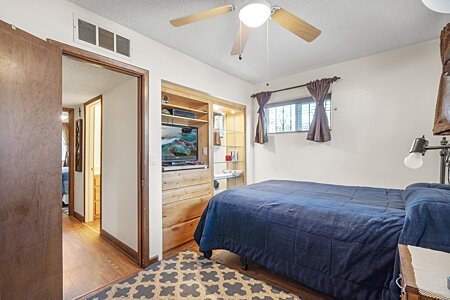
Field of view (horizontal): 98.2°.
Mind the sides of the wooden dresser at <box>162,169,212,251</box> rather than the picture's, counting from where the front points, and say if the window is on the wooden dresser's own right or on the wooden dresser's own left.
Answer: on the wooden dresser's own left

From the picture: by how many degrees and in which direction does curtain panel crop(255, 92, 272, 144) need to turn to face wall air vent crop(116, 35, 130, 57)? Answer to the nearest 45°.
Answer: approximately 45° to its right

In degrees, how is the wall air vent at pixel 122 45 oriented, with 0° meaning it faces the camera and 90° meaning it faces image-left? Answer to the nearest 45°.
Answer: approximately 315°

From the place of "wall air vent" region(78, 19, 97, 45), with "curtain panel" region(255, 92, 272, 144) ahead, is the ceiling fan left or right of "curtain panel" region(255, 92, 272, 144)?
right

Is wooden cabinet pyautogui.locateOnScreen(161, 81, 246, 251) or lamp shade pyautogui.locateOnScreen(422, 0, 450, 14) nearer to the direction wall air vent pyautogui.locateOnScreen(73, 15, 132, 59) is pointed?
the lamp shade

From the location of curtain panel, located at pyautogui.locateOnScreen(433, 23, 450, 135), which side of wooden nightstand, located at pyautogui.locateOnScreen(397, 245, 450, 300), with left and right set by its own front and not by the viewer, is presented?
right

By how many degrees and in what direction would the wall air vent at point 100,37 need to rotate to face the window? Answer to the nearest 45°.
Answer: approximately 45° to its left

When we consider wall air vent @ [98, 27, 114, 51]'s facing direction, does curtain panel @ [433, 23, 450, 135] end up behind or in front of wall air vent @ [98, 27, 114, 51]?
in front

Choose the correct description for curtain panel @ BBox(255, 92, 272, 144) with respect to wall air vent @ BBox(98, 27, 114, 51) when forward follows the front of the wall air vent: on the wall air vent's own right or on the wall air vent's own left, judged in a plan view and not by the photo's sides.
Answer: on the wall air vent's own left

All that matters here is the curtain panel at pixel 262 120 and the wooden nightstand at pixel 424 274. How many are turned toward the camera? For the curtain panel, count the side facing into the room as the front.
1

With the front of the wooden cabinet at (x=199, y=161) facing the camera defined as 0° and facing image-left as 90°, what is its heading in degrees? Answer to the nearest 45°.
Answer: approximately 315°

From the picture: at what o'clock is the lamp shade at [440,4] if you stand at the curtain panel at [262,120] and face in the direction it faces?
The lamp shade is roughly at 11 o'clock from the curtain panel.

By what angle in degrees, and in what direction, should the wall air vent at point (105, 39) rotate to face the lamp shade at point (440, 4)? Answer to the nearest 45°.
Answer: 0° — it already faces it
